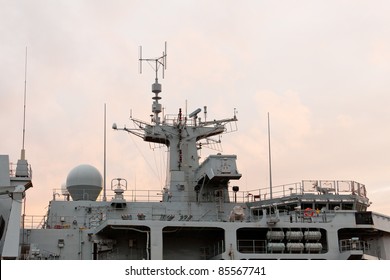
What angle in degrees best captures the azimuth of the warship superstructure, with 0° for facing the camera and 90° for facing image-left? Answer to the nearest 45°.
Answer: approximately 270°
